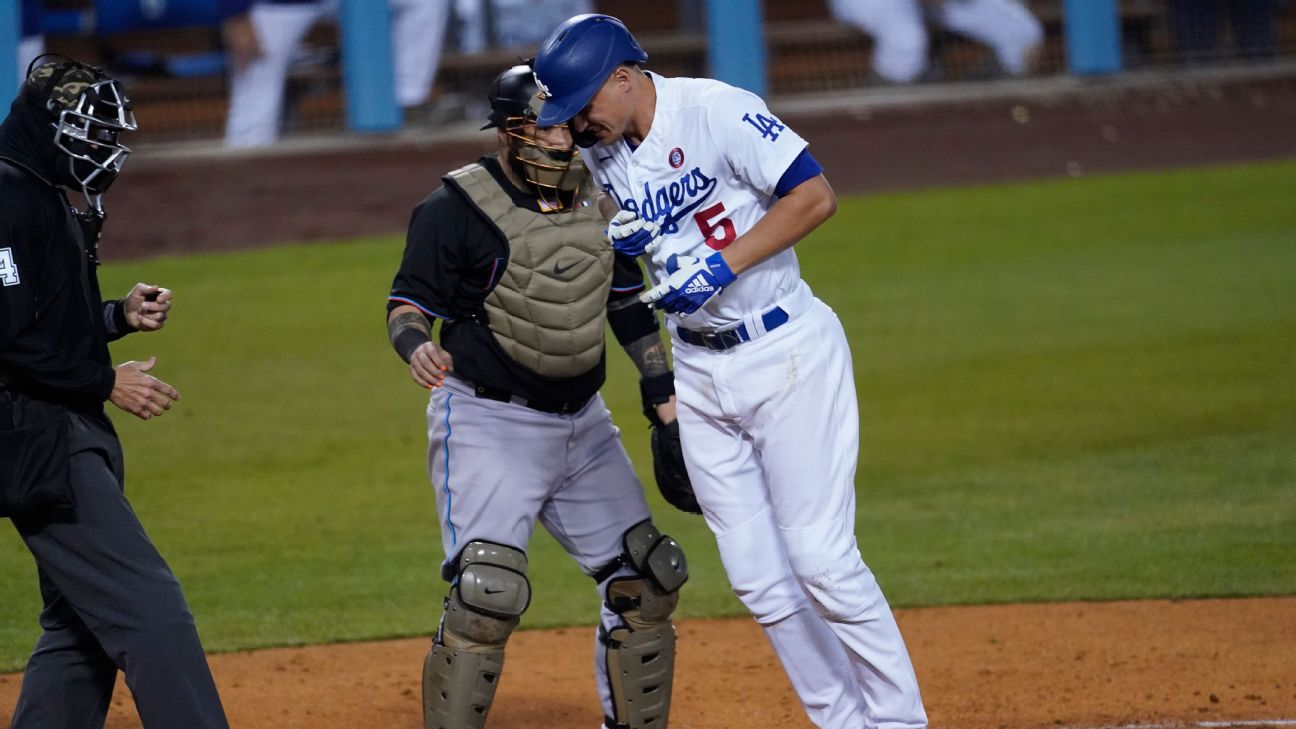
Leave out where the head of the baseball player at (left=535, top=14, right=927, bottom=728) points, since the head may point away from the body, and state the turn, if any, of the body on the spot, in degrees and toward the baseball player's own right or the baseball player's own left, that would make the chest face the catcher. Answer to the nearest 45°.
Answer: approximately 45° to the baseball player's own right

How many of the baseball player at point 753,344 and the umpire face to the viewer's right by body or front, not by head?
1

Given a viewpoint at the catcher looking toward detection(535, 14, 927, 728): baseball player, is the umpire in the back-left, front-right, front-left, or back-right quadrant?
back-right

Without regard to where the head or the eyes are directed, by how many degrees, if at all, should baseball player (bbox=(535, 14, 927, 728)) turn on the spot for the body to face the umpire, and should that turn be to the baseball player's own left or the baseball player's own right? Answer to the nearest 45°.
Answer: approximately 45° to the baseball player's own right

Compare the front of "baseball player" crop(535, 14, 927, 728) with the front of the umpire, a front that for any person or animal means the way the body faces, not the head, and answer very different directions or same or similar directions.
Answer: very different directions

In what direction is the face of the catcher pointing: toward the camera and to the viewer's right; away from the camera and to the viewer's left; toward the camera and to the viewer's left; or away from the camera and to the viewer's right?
toward the camera and to the viewer's right

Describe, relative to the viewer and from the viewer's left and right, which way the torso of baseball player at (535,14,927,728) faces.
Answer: facing the viewer and to the left of the viewer

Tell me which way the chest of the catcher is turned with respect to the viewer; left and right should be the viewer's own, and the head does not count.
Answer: facing the viewer and to the right of the viewer

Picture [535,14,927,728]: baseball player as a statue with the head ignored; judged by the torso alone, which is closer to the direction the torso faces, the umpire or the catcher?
the umpire

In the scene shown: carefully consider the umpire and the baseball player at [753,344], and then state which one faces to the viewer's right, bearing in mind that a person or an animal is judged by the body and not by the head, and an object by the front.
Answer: the umpire

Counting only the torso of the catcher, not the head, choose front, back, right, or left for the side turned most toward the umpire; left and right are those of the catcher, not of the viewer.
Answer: right

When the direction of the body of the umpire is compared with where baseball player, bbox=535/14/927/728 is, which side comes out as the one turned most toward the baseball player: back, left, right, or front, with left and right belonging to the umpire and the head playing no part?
front

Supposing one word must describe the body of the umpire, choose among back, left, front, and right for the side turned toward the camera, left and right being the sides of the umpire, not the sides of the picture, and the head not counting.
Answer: right
